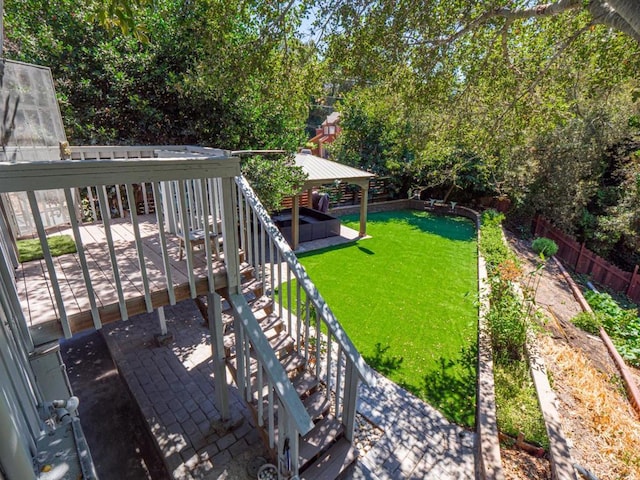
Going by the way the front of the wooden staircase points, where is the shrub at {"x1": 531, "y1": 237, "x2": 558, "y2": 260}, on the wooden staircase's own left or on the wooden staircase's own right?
on the wooden staircase's own left

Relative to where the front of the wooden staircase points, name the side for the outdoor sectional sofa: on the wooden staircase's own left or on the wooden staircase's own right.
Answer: on the wooden staircase's own left

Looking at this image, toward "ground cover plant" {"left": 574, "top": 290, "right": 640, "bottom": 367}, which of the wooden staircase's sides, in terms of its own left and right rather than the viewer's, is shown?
left

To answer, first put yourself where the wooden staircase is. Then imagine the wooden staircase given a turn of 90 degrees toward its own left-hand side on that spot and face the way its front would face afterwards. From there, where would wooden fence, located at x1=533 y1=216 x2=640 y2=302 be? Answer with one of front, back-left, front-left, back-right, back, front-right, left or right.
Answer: front

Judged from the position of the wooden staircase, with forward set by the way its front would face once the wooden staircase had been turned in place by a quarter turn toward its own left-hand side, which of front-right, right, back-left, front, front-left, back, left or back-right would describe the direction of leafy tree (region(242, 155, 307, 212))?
front-left

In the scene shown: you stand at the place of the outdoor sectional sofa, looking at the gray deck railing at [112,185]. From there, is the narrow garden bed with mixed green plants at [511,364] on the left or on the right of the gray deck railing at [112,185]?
left

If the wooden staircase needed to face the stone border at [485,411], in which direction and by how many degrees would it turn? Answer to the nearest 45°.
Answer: approximately 45° to its left

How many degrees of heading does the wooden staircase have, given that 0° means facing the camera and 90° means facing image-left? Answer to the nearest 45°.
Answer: approximately 315°

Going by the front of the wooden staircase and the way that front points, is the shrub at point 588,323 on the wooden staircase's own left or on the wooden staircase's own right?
on the wooden staircase's own left

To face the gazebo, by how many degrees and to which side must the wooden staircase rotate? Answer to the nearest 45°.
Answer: approximately 135° to its left

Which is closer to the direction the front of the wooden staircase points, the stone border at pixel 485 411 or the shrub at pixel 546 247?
the stone border

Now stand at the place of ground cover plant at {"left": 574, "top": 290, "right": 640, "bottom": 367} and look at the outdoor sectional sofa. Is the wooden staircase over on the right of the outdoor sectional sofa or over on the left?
left

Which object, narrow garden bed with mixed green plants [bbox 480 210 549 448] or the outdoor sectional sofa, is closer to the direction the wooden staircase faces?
the narrow garden bed with mixed green plants
